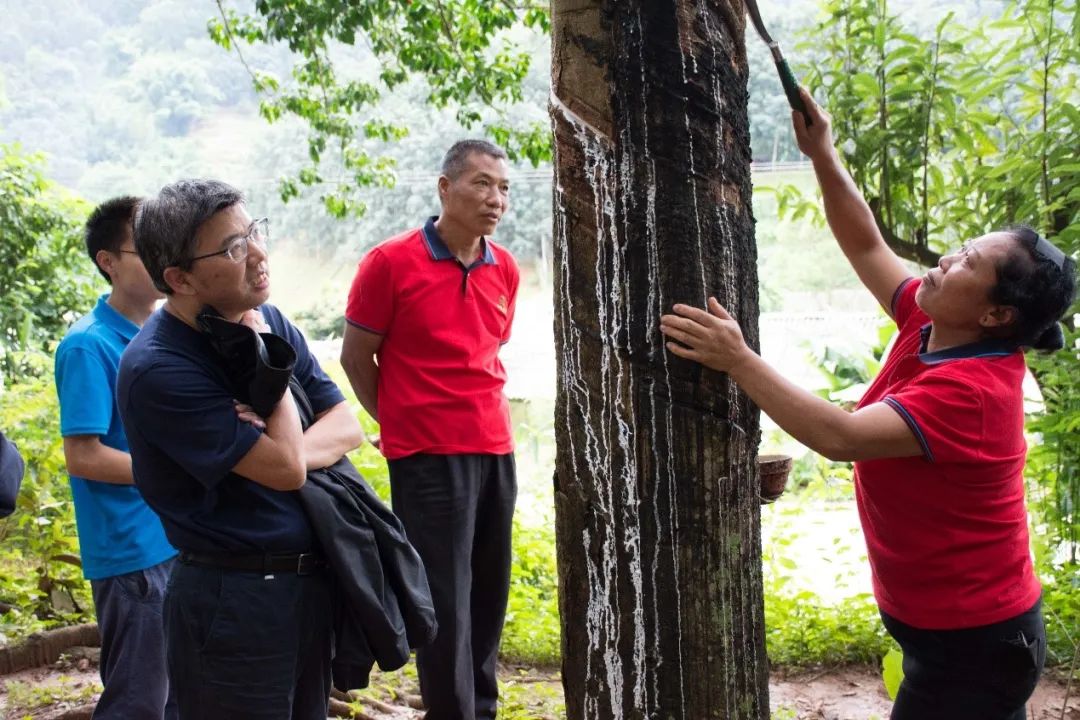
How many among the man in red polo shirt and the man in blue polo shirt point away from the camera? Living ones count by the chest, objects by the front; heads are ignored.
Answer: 0

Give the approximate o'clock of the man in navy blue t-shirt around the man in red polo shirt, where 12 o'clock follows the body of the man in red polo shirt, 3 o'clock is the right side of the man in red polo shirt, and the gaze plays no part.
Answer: The man in navy blue t-shirt is roughly at 2 o'clock from the man in red polo shirt.

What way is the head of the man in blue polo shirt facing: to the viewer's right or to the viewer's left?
to the viewer's right

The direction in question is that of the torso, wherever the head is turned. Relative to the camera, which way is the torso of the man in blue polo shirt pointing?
to the viewer's right

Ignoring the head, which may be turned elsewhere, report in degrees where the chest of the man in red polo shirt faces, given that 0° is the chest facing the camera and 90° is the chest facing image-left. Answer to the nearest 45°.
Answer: approximately 315°

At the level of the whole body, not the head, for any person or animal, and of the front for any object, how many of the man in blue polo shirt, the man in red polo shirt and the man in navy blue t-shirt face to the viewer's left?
0

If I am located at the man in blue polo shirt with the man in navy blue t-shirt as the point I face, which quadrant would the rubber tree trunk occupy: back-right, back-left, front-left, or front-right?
front-left

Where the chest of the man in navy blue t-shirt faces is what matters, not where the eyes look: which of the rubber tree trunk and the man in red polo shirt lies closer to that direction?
the rubber tree trunk

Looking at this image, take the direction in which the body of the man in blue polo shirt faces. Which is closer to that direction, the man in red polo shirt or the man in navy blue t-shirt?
the man in red polo shirt

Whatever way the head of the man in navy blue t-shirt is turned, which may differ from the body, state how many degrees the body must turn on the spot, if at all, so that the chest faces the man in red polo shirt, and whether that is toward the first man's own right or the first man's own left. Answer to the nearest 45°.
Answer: approximately 90° to the first man's own left

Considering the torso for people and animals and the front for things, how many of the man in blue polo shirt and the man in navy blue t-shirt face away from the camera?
0

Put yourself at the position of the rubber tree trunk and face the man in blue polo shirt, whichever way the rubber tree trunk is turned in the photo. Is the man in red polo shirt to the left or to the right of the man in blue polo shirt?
right

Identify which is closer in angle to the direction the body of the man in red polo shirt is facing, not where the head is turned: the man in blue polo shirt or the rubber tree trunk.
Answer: the rubber tree trunk

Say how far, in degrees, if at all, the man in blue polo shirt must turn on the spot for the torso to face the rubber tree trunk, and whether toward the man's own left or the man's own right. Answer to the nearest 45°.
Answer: approximately 45° to the man's own right

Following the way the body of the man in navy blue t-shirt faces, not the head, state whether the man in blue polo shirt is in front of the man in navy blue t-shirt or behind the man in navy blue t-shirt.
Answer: behind
